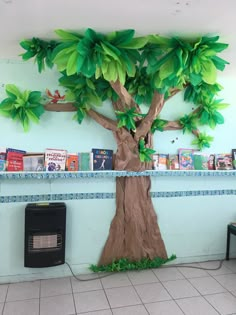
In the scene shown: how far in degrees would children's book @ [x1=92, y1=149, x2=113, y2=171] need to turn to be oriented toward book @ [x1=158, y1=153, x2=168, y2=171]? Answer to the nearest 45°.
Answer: approximately 90° to its left

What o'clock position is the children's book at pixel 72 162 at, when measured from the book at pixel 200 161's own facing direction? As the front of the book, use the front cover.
The children's book is roughly at 2 o'clock from the book.

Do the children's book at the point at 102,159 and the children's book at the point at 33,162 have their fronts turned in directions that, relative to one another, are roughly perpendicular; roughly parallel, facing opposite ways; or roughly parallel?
roughly parallel

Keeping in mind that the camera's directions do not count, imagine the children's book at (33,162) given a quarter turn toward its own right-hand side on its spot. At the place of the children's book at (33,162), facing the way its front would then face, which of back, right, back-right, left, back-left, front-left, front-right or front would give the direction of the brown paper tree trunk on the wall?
back

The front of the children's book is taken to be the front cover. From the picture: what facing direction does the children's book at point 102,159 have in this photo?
toward the camera

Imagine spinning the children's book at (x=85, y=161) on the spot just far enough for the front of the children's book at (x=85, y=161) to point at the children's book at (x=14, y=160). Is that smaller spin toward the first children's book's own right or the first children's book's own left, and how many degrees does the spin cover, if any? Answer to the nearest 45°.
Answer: approximately 90° to the first children's book's own right

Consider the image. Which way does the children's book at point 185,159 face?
toward the camera

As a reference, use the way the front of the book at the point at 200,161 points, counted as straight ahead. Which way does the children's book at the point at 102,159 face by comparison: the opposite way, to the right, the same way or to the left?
the same way

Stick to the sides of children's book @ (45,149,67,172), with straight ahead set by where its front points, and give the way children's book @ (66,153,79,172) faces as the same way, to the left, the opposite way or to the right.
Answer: the same way

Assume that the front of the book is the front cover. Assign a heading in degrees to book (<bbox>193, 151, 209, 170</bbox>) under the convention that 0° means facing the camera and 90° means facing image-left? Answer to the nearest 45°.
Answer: approximately 0°

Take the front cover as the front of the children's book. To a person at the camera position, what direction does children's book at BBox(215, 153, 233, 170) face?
facing the viewer

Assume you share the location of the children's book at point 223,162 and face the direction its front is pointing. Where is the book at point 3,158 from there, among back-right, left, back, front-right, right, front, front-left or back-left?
front-right

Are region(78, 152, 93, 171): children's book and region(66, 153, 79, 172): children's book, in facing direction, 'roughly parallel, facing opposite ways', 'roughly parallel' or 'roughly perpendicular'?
roughly parallel
